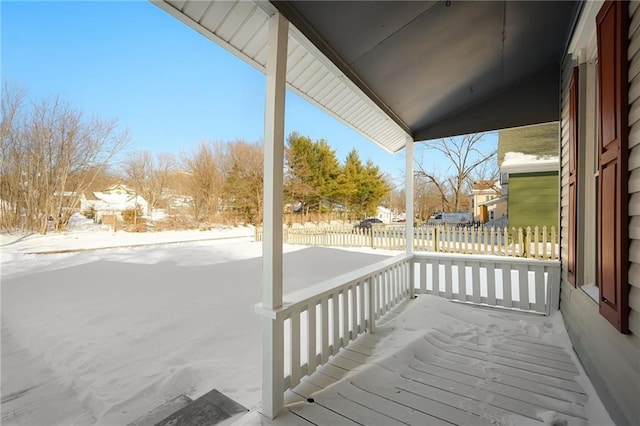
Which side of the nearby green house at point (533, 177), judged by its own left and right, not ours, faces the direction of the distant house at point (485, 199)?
right

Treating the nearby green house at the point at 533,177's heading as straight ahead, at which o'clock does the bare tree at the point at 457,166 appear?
The bare tree is roughly at 2 o'clock from the nearby green house.
